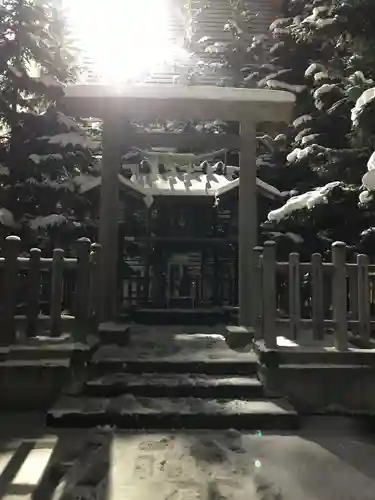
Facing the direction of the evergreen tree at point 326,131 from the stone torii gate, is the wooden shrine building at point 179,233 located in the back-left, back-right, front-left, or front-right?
front-left

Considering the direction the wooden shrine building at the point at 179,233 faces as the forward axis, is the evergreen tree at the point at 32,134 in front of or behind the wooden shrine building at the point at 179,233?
in front

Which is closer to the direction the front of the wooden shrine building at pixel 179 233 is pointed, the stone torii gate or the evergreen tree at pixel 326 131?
the stone torii gate

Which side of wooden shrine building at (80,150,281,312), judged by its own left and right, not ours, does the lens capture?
front

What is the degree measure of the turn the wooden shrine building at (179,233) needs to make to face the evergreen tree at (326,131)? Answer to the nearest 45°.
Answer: approximately 45° to its left

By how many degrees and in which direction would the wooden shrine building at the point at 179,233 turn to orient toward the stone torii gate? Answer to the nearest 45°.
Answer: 0° — it already faces it

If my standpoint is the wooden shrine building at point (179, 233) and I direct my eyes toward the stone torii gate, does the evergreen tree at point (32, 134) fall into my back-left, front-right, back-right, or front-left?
front-right

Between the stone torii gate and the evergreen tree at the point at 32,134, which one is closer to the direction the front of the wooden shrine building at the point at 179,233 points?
the stone torii gate
